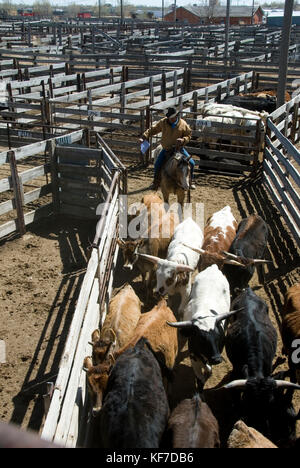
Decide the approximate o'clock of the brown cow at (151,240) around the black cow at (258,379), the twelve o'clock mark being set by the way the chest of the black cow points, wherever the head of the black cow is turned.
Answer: The brown cow is roughly at 5 o'clock from the black cow.

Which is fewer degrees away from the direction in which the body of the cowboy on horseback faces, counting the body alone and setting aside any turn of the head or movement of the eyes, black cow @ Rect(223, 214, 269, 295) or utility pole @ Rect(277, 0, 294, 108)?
the black cow

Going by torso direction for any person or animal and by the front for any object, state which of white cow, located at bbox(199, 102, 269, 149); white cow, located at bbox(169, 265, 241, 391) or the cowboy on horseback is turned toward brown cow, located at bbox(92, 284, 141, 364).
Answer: the cowboy on horseback

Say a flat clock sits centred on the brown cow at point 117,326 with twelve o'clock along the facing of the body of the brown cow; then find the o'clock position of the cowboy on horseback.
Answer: The cowboy on horseback is roughly at 5 o'clock from the brown cow.

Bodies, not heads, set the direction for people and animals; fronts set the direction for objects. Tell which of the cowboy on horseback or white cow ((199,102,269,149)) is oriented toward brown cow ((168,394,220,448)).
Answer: the cowboy on horseback

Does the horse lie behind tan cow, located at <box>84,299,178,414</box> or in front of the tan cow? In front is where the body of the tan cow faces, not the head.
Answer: behind

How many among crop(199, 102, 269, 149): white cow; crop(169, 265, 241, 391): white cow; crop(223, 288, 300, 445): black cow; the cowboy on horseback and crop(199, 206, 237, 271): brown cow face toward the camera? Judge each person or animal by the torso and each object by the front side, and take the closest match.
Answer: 4

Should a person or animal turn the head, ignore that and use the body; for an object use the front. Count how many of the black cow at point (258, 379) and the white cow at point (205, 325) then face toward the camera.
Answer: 2

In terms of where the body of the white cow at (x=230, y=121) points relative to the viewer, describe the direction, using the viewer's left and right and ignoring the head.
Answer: facing to the right of the viewer

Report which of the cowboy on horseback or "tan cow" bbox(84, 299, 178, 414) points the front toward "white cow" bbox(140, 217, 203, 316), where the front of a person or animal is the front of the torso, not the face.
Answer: the cowboy on horseback

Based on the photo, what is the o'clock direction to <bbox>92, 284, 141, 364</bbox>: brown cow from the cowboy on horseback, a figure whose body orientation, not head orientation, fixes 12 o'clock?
The brown cow is roughly at 12 o'clock from the cowboy on horseback.

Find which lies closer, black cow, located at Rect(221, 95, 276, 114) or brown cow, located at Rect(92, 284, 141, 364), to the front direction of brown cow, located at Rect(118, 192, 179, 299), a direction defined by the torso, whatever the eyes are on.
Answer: the brown cow

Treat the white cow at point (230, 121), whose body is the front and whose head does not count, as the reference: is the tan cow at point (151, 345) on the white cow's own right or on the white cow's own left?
on the white cow's own right

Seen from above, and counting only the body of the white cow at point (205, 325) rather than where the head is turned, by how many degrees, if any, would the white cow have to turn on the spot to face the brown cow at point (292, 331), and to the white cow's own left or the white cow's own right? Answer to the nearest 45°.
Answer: approximately 90° to the white cow's own left

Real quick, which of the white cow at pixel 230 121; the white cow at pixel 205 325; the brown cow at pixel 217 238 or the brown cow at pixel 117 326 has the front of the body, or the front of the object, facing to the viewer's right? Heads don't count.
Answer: the white cow at pixel 230 121

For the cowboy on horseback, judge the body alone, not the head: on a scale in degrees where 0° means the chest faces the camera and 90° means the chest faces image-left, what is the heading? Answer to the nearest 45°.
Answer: approximately 0°

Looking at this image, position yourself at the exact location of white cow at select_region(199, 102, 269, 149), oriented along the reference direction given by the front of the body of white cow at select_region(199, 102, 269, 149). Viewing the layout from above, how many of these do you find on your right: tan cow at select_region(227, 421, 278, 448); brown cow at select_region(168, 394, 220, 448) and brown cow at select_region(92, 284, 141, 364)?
3

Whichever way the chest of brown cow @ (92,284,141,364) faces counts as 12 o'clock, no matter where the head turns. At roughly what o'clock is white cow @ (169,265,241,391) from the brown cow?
The white cow is roughly at 8 o'clock from the brown cow.
